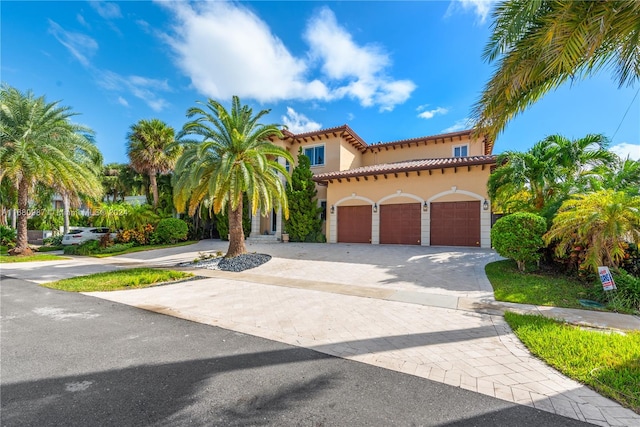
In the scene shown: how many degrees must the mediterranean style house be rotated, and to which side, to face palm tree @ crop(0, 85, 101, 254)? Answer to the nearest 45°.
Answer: approximately 90° to its right

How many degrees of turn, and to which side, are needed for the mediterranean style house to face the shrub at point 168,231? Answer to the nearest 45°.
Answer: approximately 90° to its right

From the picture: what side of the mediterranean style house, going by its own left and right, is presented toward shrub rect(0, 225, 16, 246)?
right

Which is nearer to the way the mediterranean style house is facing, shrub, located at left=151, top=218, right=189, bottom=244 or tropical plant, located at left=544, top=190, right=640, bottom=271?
the tropical plant

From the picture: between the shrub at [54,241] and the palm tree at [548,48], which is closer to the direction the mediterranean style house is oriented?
the palm tree

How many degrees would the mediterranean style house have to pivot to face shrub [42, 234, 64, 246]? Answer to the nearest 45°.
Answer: approximately 90° to its right

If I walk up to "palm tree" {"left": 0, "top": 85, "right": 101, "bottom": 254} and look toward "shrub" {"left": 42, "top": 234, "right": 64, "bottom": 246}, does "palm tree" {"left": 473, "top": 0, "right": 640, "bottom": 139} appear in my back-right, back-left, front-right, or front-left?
back-right

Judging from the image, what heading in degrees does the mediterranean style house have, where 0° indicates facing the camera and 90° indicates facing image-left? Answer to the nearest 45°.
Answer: approximately 0°
